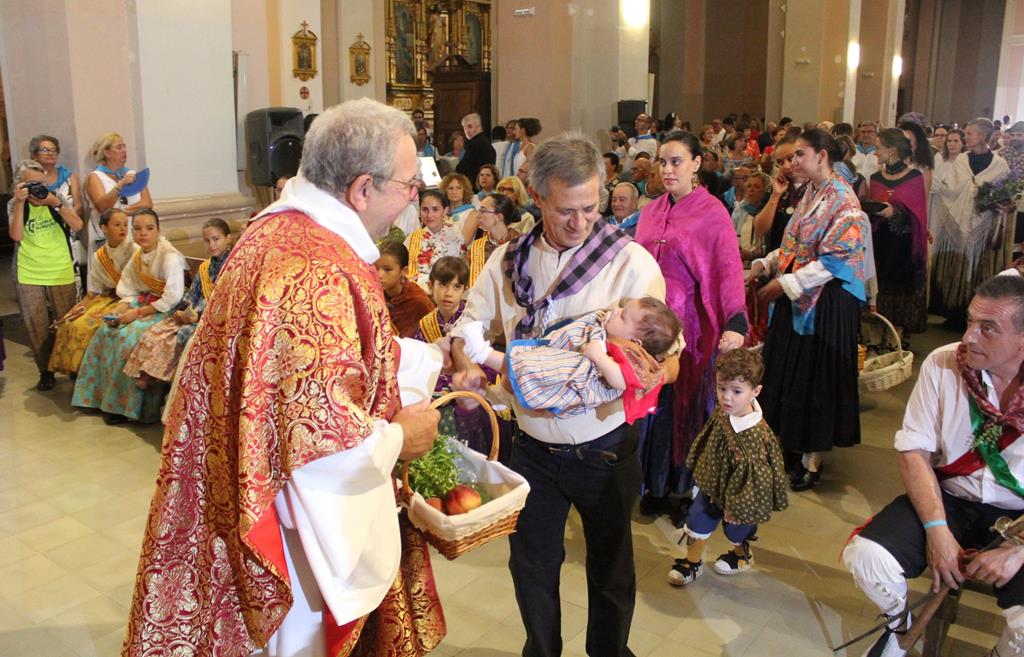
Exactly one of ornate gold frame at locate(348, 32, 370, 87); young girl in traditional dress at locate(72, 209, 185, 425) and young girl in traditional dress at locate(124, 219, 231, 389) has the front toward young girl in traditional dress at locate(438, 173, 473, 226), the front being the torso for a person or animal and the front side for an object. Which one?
the ornate gold frame

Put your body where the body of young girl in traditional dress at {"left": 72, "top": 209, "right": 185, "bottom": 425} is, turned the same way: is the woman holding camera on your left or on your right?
on your right

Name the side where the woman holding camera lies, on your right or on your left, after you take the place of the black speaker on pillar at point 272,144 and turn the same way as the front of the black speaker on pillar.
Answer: on your right

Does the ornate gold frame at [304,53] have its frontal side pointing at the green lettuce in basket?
yes

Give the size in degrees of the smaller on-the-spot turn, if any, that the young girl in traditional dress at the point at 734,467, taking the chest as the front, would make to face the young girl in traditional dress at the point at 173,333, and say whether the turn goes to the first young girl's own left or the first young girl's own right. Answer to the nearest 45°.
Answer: approximately 90° to the first young girl's own right

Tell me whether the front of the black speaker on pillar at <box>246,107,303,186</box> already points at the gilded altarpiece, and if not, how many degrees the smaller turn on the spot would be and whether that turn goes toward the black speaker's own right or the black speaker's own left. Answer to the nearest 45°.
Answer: approximately 135° to the black speaker's own left

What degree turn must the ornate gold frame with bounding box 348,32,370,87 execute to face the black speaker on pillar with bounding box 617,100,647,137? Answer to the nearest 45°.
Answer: approximately 45° to its left

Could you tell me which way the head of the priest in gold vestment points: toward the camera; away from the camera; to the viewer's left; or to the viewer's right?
to the viewer's right

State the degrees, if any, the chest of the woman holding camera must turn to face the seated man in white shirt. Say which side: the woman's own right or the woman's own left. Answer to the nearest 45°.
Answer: approximately 45° to the woman's own left

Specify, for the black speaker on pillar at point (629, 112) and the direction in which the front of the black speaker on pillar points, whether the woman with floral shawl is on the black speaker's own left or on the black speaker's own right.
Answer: on the black speaker's own left
